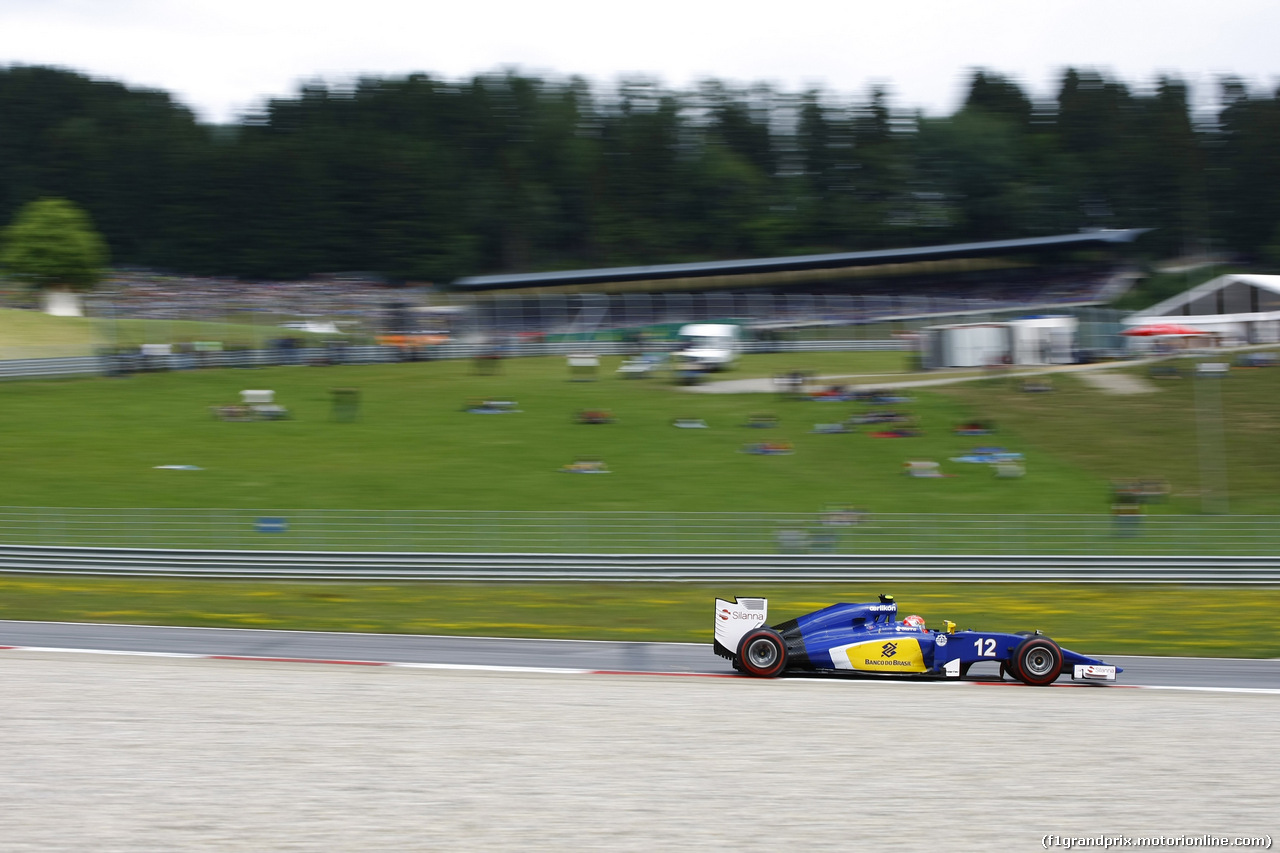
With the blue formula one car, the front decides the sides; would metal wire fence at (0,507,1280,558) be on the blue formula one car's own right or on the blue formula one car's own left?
on the blue formula one car's own left

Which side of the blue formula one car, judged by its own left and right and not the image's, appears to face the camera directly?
right

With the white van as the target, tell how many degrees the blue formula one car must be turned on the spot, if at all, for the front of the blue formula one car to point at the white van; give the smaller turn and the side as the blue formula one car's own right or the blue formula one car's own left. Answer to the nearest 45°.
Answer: approximately 90° to the blue formula one car's own left
